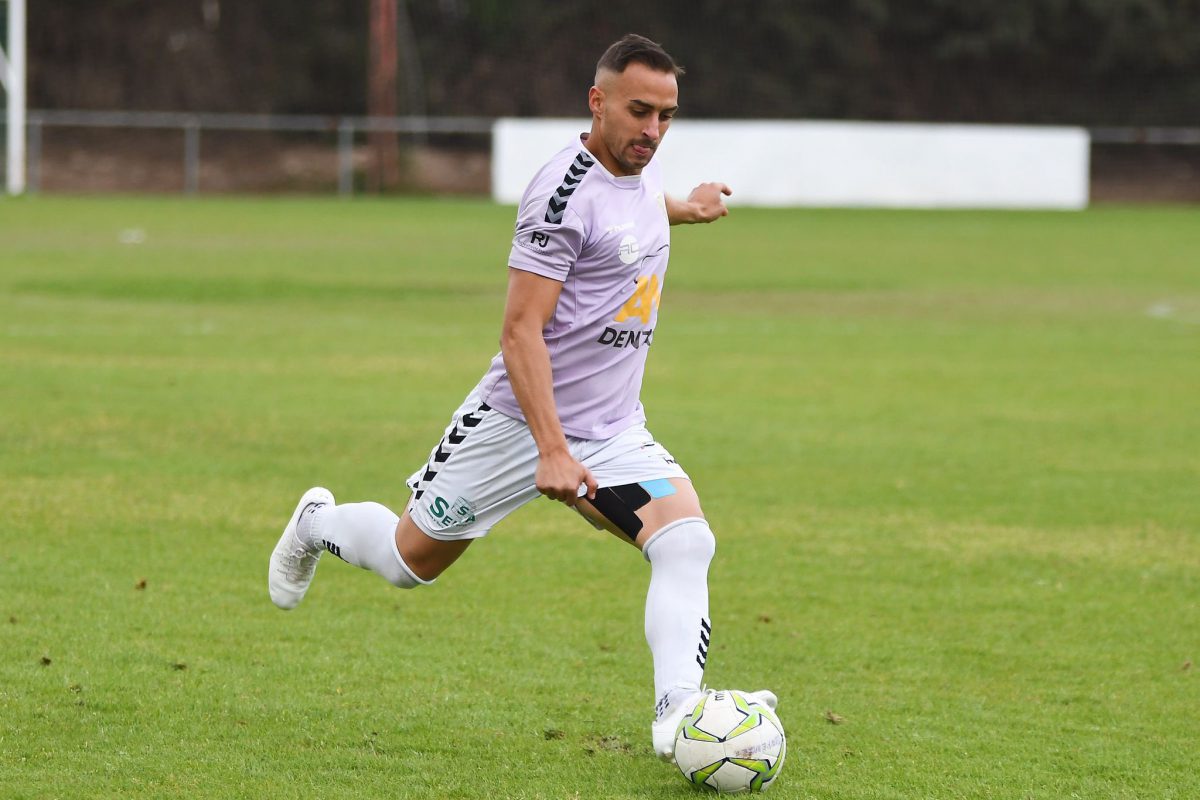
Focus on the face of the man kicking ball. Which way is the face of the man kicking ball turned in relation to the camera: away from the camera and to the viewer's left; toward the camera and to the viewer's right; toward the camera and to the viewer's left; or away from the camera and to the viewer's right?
toward the camera and to the viewer's right

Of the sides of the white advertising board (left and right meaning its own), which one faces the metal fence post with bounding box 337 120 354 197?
right

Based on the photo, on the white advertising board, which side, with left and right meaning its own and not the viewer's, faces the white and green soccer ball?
front

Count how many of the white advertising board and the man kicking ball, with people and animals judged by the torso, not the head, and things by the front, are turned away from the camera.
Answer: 0

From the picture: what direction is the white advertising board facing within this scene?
toward the camera

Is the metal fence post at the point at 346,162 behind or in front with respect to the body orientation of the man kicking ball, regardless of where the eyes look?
behind

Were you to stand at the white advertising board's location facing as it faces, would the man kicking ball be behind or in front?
in front

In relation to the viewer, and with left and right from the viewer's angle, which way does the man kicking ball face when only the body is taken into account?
facing the viewer and to the right of the viewer
